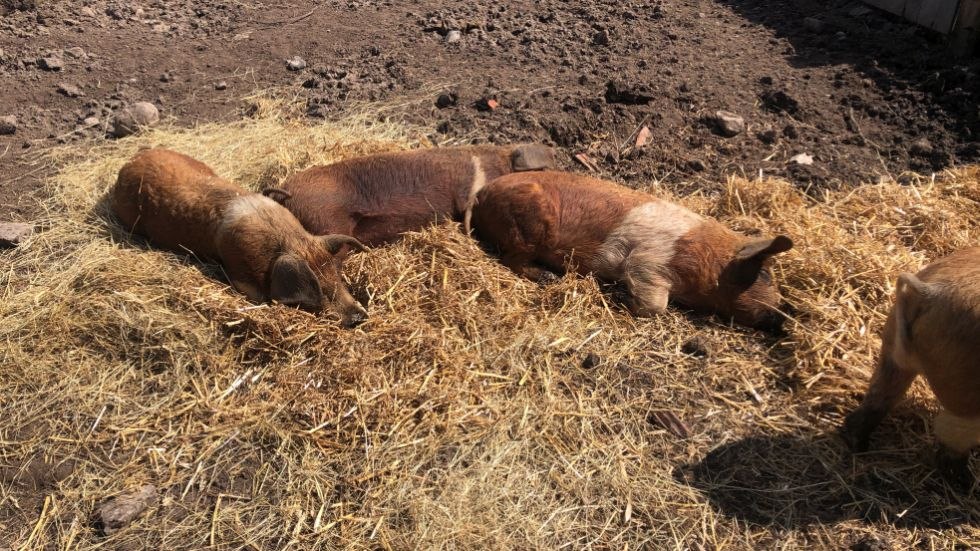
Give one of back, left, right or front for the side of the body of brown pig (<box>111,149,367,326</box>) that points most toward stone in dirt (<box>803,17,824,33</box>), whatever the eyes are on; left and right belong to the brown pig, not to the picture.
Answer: left

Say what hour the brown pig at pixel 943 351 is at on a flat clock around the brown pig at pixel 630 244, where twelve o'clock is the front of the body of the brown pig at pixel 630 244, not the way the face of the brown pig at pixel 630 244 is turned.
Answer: the brown pig at pixel 943 351 is roughly at 12 o'clock from the brown pig at pixel 630 244.

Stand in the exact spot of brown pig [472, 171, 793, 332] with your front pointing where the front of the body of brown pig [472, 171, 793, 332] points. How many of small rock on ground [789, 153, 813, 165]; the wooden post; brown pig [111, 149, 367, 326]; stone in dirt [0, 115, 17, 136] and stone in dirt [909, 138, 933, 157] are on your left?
3

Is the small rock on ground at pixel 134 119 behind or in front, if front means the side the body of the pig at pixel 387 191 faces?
behind

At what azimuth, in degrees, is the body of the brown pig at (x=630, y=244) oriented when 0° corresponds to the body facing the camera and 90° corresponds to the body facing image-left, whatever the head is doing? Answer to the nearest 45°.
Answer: approximately 315°

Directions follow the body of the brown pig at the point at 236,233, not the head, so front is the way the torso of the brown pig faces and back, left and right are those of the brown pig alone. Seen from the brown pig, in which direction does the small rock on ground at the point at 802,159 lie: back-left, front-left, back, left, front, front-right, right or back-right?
front-left

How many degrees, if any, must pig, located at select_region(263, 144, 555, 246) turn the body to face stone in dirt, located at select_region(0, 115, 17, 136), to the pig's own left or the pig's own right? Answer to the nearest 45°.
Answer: approximately 135° to the pig's own left

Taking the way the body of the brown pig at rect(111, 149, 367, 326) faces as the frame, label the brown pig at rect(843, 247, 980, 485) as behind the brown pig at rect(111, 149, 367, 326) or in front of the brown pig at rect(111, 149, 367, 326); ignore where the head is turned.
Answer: in front

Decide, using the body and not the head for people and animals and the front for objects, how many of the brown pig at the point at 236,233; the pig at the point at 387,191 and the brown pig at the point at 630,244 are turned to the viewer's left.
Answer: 0

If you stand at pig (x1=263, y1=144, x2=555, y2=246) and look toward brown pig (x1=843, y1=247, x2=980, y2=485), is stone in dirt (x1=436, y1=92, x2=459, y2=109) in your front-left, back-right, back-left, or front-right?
back-left

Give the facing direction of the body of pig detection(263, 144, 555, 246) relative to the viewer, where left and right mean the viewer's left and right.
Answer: facing to the right of the viewer
